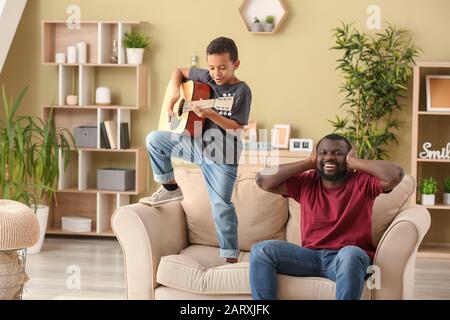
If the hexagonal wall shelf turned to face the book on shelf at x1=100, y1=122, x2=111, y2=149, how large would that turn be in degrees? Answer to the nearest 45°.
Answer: approximately 90° to its right

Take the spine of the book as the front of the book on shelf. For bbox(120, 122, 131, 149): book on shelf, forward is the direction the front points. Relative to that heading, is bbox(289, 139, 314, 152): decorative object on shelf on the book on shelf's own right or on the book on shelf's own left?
on the book on shelf's own left

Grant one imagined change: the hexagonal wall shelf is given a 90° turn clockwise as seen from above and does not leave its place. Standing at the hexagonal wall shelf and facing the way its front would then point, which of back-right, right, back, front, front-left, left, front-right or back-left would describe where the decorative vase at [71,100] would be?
front

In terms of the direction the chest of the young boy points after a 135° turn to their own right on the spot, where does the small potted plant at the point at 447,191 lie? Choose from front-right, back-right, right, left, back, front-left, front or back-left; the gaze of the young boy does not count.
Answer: front-right

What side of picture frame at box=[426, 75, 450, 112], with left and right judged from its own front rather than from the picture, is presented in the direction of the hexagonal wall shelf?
right

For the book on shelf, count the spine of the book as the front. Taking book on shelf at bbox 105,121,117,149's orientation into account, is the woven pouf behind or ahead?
ahead

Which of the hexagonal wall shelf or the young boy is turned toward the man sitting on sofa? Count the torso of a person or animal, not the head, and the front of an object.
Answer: the hexagonal wall shelf

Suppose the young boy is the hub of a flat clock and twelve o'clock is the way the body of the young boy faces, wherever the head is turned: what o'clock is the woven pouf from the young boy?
The woven pouf is roughly at 2 o'clock from the young boy.

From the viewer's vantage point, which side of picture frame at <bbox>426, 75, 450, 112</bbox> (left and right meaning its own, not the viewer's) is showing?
front

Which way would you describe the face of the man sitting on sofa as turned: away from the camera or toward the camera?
toward the camera

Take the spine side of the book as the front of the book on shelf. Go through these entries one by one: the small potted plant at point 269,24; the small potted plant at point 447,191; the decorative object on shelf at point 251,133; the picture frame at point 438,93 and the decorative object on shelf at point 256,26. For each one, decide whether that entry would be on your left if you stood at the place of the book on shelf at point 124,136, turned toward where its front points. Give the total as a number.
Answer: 5

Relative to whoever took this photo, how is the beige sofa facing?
facing the viewer

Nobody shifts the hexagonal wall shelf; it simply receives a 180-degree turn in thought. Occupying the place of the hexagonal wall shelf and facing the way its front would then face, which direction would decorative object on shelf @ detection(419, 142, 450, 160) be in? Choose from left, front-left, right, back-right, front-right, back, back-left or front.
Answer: right
